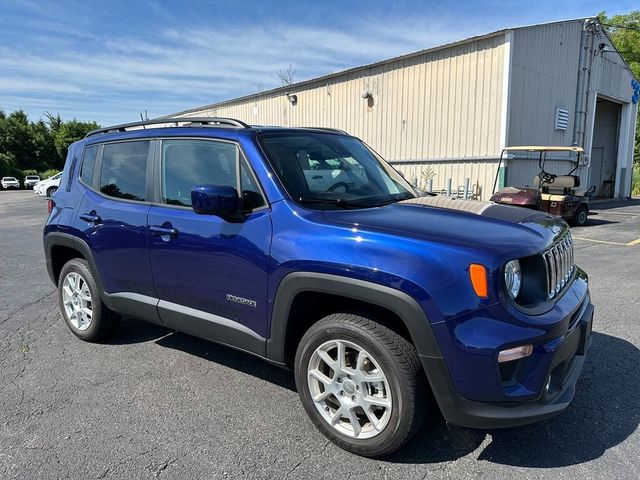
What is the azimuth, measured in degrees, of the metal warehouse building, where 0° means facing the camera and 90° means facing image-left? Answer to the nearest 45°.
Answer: approximately 315°

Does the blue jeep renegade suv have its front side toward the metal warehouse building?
no

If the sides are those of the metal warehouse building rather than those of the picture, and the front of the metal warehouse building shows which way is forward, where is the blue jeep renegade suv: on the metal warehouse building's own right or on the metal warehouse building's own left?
on the metal warehouse building's own right

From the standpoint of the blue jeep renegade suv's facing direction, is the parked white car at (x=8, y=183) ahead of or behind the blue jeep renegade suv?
behind

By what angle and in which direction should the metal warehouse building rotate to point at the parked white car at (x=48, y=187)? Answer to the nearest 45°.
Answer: approximately 135° to its right

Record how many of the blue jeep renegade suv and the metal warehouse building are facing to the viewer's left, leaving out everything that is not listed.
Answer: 0

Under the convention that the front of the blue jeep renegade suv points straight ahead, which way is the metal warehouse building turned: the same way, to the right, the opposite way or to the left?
the same way

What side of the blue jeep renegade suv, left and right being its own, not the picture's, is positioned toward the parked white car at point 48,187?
back

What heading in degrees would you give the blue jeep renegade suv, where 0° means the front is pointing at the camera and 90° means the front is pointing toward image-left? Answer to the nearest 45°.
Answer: approximately 315°

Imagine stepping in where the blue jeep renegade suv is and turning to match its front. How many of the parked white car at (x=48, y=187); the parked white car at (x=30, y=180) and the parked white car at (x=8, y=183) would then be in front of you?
0
